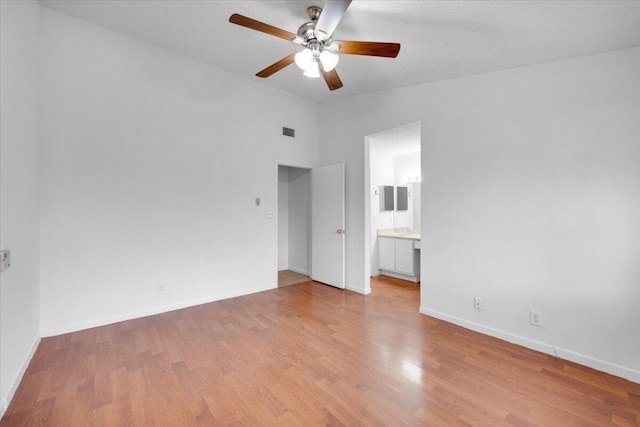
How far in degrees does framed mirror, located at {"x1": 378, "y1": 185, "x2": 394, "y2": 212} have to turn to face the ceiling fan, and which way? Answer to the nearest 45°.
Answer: approximately 45° to its right

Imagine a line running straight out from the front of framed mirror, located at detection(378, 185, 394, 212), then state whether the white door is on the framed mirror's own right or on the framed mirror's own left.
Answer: on the framed mirror's own right

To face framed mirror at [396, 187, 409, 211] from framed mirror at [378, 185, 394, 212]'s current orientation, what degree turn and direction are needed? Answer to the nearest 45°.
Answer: approximately 90° to its left

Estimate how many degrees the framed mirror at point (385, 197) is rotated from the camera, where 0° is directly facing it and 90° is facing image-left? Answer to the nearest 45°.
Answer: approximately 315°

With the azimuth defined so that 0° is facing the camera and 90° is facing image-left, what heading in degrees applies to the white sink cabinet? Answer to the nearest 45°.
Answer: approximately 45°
